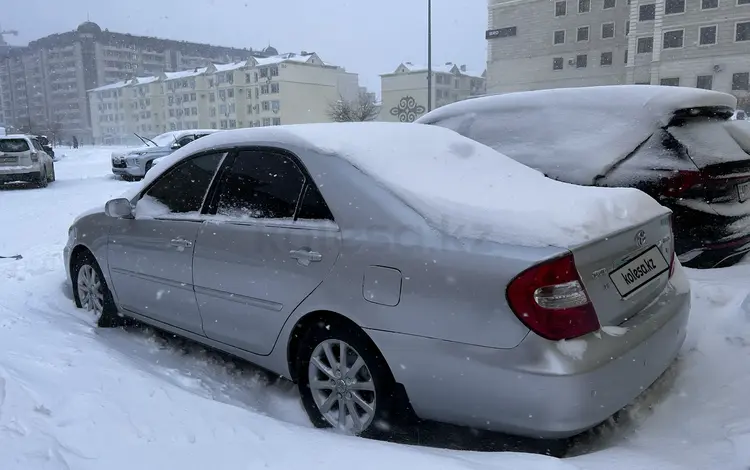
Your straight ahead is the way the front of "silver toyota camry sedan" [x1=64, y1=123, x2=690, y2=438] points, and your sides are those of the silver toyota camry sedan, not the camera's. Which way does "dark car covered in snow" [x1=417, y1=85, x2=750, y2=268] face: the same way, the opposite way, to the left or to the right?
the same way

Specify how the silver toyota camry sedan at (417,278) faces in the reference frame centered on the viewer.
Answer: facing away from the viewer and to the left of the viewer

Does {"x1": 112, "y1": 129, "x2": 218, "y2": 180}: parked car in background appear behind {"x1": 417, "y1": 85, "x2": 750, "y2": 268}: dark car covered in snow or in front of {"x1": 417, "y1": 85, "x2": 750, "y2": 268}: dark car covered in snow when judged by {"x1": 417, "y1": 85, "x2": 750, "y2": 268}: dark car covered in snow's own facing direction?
in front

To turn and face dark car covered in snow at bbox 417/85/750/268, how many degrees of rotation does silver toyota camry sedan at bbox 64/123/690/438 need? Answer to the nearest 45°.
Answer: approximately 90° to its right

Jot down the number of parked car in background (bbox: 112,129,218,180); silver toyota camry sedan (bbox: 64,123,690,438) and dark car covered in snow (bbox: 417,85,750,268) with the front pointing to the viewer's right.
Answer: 0

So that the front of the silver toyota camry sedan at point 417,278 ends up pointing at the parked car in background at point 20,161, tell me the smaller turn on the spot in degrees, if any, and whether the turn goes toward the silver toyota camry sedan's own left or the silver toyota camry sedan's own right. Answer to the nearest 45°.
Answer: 0° — it already faces it

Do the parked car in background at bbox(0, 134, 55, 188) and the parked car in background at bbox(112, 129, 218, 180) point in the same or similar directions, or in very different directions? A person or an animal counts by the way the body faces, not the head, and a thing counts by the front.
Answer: very different directions

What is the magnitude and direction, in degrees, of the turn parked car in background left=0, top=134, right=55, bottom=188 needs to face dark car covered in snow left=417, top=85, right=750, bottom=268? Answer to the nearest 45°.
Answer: approximately 135° to its right

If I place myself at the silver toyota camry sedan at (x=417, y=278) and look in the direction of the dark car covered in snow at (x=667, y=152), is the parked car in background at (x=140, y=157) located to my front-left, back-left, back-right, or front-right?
front-left

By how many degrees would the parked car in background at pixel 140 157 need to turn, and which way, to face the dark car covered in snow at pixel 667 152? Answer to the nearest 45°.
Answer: approximately 45° to its left

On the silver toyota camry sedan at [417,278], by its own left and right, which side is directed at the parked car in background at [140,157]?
front

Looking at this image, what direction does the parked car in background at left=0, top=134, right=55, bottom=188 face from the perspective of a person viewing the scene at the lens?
facing away from the viewer and to the right of the viewer

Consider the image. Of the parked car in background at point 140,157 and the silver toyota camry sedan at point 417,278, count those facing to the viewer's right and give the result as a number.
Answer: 0

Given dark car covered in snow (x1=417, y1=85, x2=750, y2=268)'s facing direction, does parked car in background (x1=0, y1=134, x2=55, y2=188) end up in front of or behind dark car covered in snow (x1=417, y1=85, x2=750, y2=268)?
in front
